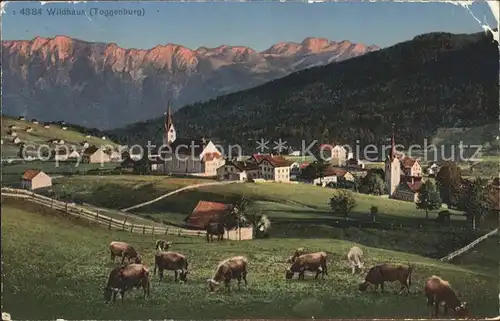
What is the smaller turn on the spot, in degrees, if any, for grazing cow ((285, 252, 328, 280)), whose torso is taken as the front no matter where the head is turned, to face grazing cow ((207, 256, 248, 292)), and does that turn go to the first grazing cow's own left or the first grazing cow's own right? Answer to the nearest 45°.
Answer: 0° — it already faces it

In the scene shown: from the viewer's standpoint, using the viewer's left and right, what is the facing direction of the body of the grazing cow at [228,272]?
facing the viewer and to the left of the viewer

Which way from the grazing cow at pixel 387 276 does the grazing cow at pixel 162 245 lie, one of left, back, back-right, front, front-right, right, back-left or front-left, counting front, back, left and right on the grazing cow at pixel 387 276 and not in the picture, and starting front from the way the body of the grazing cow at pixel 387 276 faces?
front

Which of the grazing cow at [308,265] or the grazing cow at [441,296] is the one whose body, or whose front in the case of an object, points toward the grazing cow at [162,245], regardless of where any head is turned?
the grazing cow at [308,265]

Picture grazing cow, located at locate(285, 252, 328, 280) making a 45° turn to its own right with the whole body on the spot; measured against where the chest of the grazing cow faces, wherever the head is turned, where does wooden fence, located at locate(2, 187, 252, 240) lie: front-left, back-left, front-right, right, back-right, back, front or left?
front-left

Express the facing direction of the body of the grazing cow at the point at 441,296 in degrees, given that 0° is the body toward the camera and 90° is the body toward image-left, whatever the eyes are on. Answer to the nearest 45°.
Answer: approximately 315°

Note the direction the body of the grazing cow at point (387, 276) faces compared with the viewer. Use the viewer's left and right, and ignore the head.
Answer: facing to the left of the viewer

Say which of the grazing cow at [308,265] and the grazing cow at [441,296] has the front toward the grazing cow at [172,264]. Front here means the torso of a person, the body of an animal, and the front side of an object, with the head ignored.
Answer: the grazing cow at [308,265]

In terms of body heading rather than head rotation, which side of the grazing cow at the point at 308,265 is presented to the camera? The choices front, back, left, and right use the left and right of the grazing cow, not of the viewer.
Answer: left

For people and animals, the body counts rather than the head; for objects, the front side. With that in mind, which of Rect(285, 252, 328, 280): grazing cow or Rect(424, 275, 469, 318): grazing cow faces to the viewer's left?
Rect(285, 252, 328, 280): grazing cow

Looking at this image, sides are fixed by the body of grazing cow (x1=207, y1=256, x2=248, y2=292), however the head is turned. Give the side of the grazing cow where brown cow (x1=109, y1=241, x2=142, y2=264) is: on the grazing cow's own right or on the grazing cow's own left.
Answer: on the grazing cow's own right
